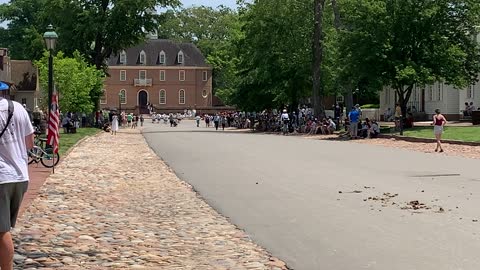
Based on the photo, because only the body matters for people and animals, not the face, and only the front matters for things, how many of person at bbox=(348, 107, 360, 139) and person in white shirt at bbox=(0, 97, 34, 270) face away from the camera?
2

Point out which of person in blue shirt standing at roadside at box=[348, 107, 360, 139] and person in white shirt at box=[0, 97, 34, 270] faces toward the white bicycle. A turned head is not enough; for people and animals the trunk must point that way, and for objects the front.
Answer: the person in white shirt

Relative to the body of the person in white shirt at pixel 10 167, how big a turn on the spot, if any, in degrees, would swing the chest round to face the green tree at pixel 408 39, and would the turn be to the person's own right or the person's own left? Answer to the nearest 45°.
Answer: approximately 45° to the person's own right

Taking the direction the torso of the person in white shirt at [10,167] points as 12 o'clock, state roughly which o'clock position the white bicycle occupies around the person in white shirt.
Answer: The white bicycle is roughly at 12 o'clock from the person in white shirt.

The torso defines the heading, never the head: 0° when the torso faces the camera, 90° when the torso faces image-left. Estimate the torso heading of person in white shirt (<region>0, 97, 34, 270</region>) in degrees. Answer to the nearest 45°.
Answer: approximately 180°

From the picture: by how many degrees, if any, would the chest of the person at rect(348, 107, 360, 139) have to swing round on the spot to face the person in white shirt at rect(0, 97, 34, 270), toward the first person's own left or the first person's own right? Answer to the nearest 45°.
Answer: approximately 180°
